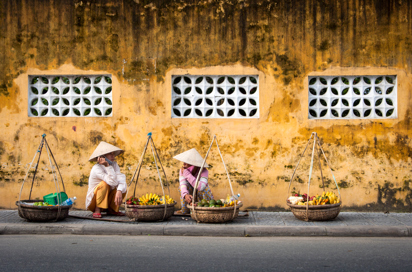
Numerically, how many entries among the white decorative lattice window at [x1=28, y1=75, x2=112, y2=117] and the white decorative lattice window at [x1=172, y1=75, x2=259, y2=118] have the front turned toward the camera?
2

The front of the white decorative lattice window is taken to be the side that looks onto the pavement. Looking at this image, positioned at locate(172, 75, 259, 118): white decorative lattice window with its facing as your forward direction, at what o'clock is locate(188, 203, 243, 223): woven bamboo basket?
The woven bamboo basket is roughly at 12 o'clock from the white decorative lattice window.

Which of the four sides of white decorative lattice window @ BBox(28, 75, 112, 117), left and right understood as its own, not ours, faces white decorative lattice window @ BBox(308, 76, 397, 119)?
left

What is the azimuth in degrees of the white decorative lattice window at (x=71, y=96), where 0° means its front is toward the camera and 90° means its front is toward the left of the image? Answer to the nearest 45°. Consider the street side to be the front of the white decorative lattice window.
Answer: approximately 0°

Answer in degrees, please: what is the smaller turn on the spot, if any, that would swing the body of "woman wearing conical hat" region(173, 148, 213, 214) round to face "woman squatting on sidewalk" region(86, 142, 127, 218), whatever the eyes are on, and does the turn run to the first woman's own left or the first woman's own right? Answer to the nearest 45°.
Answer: approximately 45° to the first woman's own right

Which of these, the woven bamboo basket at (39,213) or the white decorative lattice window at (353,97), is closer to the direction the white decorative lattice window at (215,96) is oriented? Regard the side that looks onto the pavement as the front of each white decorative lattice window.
the woven bamboo basket

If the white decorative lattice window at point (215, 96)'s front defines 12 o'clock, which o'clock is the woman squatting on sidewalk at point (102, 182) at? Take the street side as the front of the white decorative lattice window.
The woman squatting on sidewalk is roughly at 2 o'clock from the white decorative lattice window.
